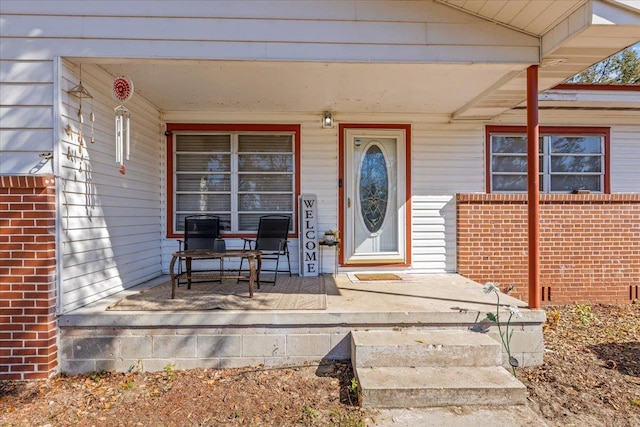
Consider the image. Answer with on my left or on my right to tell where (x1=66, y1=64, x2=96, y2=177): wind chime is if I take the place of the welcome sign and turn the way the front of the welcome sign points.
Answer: on my right

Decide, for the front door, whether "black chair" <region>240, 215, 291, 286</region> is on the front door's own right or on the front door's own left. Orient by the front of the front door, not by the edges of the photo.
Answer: on the front door's own right

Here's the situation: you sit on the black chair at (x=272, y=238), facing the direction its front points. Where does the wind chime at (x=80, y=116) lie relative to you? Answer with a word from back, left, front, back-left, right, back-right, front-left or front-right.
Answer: front

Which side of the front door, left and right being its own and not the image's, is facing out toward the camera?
front

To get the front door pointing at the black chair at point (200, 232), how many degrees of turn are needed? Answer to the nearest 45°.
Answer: approximately 90° to its right

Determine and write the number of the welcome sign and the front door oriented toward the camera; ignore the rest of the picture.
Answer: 2

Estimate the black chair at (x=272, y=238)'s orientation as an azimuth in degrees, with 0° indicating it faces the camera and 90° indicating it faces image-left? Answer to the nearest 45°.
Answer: approximately 45°

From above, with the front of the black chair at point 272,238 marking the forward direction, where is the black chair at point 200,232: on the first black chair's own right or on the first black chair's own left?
on the first black chair's own right

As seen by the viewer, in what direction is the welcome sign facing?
toward the camera

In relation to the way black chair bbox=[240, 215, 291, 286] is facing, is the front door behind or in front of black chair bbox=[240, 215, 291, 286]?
behind
